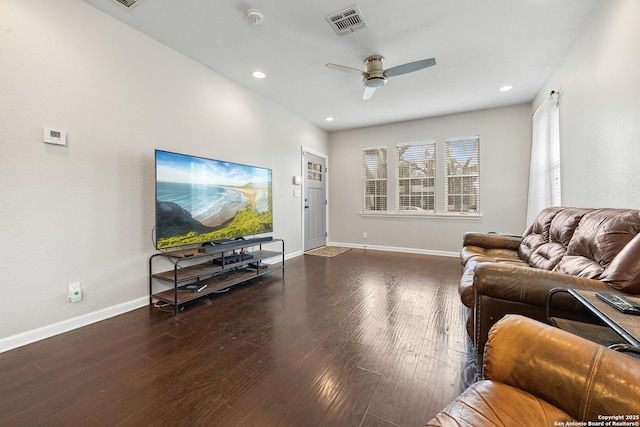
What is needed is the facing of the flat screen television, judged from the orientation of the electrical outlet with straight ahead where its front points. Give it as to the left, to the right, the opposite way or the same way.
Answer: the same way

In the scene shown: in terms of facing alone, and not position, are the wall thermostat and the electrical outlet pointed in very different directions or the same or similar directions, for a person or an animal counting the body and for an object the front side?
same or similar directions

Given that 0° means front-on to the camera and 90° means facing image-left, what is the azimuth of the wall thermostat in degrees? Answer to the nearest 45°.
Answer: approximately 315°

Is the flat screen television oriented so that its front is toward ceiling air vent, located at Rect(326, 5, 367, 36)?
yes

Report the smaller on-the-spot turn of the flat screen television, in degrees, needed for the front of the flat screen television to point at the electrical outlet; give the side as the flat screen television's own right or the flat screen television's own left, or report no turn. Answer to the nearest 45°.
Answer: approximately 90° to the flat screen television's own right

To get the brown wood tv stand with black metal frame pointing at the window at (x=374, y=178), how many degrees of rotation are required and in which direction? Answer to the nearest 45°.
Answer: approximately 90° to its left

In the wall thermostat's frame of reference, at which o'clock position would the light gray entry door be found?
The light gray entry door is roughly at 10 o'clock from the wall thermostat.

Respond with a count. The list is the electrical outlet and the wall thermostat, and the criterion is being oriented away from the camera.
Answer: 0

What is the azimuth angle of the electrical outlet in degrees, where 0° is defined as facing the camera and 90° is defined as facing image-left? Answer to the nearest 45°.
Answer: approximately 315°

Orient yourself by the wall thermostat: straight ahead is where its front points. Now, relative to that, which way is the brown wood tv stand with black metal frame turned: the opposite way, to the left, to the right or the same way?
the same way

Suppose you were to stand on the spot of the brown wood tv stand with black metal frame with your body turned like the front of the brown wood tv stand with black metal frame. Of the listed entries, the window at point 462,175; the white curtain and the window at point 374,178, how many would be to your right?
0

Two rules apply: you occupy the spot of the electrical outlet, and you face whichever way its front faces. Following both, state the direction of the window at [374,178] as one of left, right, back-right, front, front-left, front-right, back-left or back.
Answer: front-left

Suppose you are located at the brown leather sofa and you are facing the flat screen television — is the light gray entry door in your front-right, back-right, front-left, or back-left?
front-right

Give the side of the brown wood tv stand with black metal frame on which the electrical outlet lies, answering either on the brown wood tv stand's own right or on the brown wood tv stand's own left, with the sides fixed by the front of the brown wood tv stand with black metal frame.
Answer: on the brown wood tv stand's own right

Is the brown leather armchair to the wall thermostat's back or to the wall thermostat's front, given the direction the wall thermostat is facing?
to the front

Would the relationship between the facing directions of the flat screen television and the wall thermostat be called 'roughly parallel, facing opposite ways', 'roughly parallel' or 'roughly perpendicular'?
roughly parallel

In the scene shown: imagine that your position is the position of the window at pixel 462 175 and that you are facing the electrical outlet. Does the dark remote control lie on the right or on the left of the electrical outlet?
left

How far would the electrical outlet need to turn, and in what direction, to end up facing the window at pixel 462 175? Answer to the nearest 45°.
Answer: approximately 45° to its left

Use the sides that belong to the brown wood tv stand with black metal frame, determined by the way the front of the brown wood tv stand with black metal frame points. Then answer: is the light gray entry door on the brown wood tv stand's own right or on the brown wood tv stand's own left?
on the brown wood tv stand's own left
